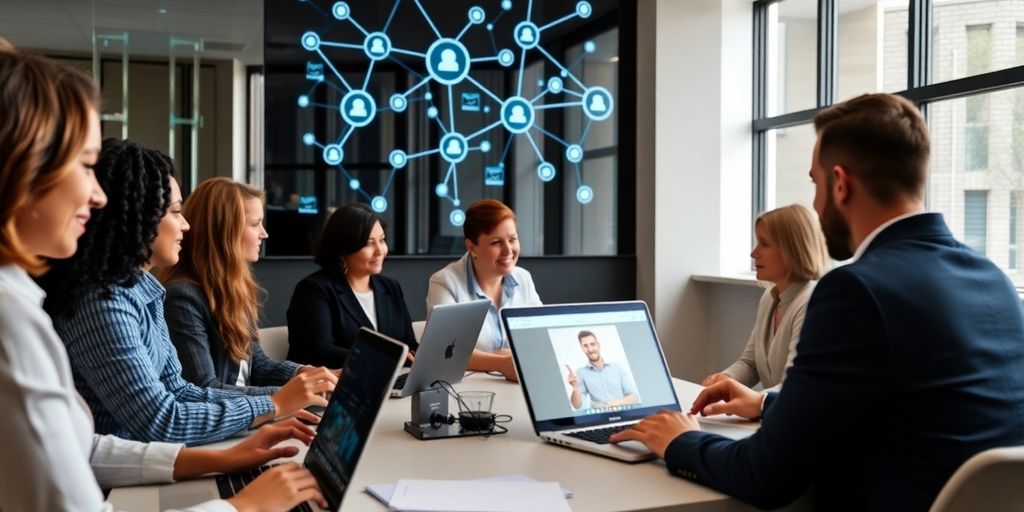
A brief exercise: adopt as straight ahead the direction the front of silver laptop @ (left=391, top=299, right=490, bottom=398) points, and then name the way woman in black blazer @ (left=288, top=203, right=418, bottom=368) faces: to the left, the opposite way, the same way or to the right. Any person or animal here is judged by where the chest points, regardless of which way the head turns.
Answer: the opposite way

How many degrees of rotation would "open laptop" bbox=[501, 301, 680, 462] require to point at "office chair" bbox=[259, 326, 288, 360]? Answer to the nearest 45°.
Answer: approximately 180°

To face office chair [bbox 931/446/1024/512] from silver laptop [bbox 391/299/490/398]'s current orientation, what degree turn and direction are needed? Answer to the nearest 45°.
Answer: approximately 180°

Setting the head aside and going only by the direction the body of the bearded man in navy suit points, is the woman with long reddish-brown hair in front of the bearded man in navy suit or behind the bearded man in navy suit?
in front

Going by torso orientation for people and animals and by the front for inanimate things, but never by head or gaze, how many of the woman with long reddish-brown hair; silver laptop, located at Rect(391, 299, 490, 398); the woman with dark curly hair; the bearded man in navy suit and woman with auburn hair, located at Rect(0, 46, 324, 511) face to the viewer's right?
3

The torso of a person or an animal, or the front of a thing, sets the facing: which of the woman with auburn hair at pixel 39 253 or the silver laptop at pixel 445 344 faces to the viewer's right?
the woman with auburn hair

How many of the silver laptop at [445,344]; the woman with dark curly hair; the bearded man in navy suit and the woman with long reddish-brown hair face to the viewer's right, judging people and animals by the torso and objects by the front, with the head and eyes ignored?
2

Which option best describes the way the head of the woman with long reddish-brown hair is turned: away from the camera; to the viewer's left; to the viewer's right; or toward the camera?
to the viewer's right

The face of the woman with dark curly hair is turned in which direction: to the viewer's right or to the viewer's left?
to the viewer's right

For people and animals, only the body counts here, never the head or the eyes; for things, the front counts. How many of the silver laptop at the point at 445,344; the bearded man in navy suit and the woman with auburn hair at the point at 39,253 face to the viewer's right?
1

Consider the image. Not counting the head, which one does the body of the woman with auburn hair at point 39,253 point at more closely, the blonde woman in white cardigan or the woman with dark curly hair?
the blonde woman in white cardigan

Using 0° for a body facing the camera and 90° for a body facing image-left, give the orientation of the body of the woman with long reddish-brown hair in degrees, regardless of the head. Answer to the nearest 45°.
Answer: approximately 270°
